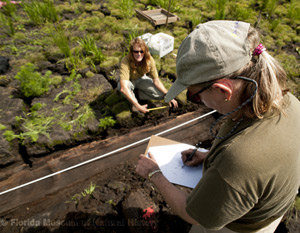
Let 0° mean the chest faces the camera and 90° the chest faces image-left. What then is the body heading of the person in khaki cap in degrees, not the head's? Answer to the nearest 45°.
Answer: approximately 135°

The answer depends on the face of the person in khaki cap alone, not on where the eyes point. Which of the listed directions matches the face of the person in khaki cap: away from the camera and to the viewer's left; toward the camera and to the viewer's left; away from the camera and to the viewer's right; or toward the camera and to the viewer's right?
away from the camera and to the viewer's left
